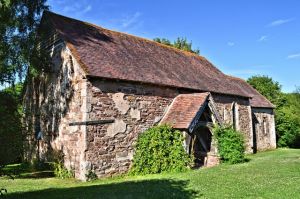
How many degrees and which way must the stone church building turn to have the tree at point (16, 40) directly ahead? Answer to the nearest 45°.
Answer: approximately 135° to its right

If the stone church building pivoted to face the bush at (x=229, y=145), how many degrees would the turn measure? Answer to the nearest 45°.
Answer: approximately 45° to its left

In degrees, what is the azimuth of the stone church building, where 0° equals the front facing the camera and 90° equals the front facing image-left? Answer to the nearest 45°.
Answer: approximately 315°

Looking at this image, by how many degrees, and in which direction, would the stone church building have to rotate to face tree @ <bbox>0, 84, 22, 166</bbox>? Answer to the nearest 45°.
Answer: approximately 45° to its right

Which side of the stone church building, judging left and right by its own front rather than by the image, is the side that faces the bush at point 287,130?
left
